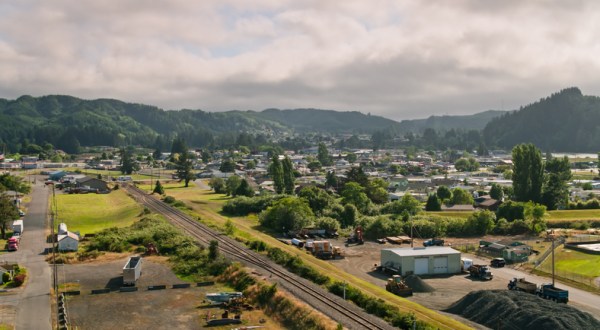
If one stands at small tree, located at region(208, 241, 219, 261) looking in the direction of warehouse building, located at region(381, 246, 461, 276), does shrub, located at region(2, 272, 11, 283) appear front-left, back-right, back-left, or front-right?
back-right

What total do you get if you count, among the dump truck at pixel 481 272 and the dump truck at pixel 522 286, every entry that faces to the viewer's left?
1

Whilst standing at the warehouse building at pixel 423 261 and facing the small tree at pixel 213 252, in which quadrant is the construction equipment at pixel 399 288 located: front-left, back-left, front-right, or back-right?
front-left
